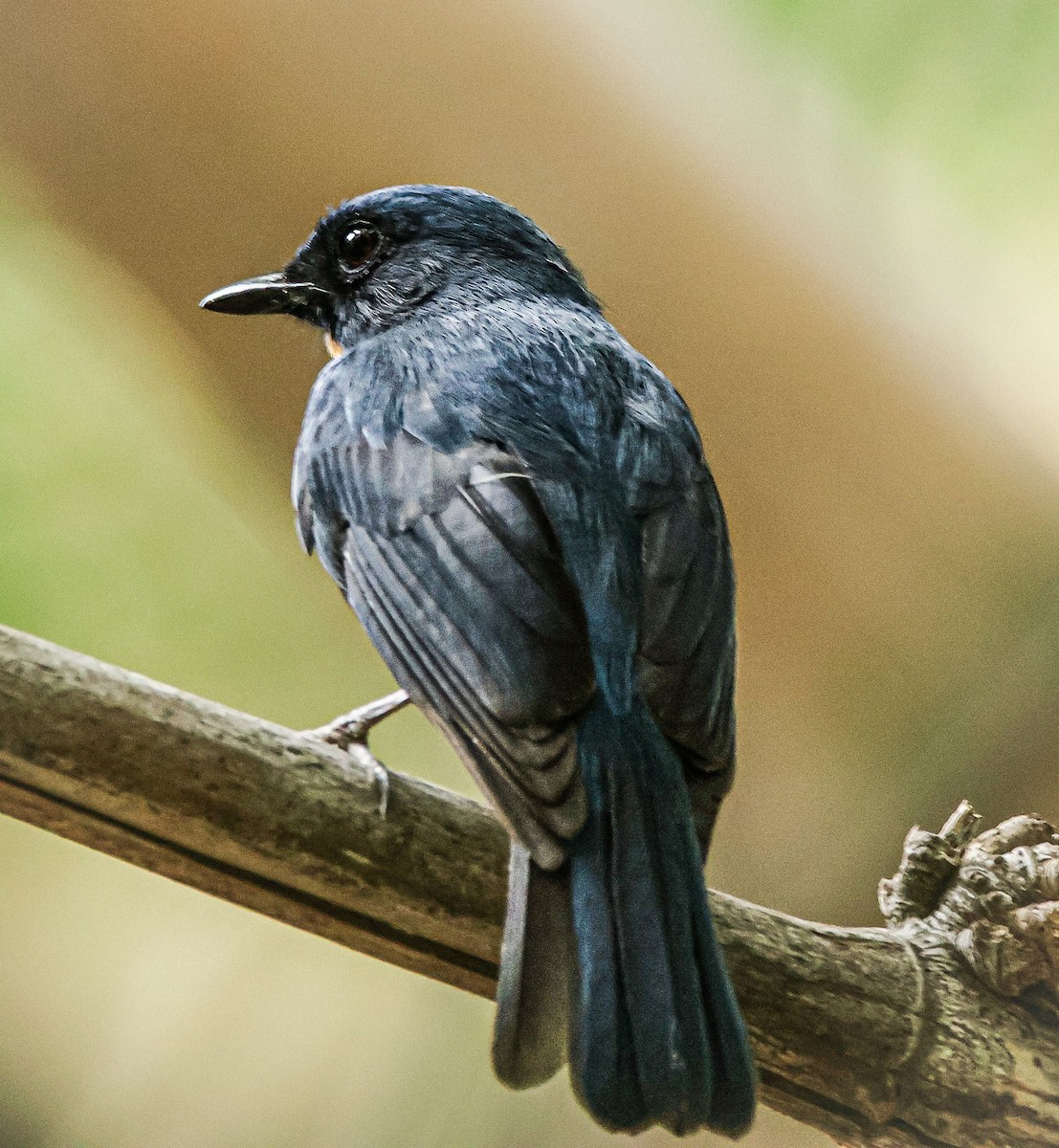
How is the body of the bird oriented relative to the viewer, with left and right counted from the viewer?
facing away from the viewer and to the left of the viewer
